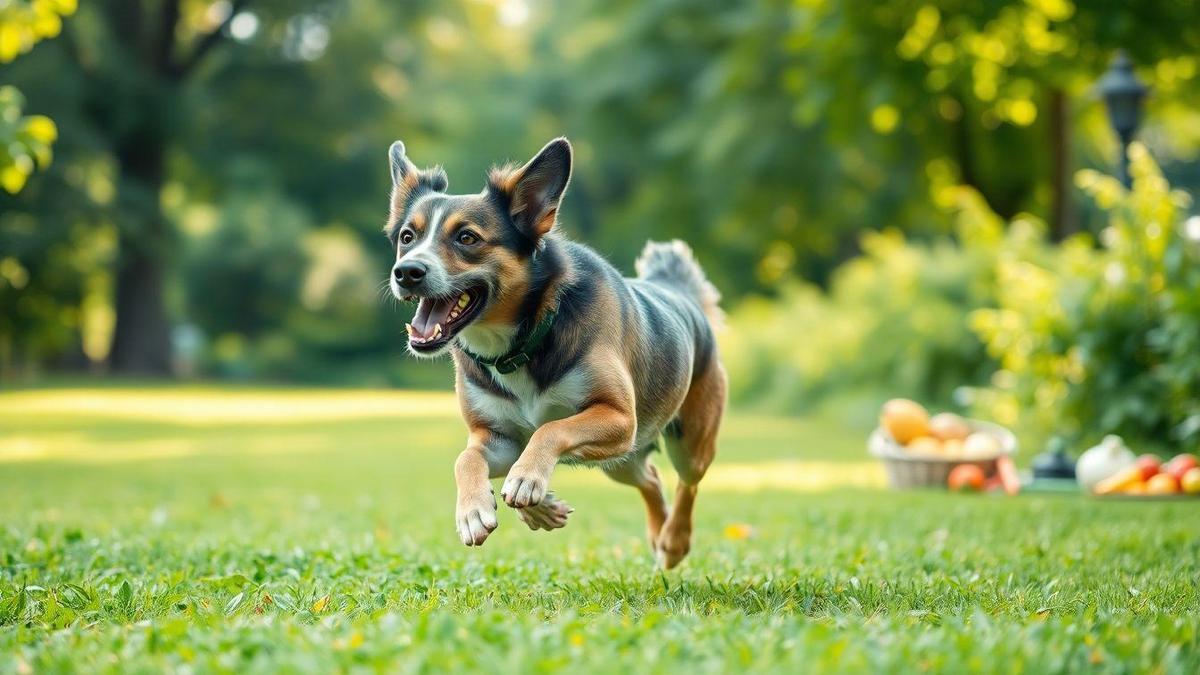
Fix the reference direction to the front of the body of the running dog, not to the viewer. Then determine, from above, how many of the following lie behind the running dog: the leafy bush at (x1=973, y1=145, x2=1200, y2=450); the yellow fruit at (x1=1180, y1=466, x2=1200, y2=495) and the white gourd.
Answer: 3

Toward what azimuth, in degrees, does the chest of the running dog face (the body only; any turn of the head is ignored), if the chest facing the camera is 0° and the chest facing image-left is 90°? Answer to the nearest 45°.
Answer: approximately 45°

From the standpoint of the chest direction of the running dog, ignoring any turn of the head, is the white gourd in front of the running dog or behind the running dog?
behind

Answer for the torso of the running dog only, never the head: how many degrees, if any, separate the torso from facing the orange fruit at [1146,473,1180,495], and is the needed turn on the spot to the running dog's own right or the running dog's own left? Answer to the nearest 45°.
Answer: approximately 180°

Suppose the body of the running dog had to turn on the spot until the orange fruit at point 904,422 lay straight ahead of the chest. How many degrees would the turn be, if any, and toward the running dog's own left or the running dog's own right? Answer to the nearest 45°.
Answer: approximately 180°

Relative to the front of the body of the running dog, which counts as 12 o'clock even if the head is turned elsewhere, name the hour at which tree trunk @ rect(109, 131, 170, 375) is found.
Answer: The tree trunk is roughly at 4 o'clock from the running dog.

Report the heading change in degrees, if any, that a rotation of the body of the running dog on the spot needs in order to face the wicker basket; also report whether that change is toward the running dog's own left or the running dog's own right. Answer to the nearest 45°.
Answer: approximately 180°

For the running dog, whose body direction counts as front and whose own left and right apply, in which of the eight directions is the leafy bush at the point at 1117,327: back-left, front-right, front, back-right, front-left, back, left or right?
back

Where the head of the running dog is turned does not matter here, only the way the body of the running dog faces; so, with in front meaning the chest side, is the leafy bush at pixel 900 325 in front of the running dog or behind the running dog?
behind
